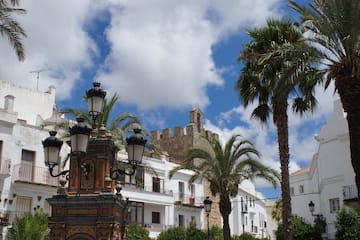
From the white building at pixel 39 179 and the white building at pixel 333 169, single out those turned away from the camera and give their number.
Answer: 0

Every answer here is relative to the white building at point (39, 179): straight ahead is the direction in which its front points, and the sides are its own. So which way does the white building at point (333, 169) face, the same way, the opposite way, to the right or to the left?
to the right

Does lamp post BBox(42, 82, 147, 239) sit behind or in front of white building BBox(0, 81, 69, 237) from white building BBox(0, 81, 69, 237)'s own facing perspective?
in front

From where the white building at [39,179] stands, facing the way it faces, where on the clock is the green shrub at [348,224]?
The green shrub is roughly at 11 o'clock from the white building.

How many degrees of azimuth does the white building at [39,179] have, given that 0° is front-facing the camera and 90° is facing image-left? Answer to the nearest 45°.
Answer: approximately 315°

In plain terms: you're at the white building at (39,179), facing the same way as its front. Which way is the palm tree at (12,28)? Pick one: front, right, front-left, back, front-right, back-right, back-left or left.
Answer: front-right

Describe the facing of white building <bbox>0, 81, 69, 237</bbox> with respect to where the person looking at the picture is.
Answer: facing the viewer and to the right of the viewer

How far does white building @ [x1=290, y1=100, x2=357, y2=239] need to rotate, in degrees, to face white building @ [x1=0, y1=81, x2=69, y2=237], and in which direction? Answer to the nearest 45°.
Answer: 0° — it already faces it

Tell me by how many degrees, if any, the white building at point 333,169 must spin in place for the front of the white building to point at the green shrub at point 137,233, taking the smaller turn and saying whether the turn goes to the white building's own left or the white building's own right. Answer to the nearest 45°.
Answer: approximately 45° to the white building's own right

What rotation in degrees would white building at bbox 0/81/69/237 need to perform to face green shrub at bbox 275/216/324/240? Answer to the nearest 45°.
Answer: approximately 45° to its left

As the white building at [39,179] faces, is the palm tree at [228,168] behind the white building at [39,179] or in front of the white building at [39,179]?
in front

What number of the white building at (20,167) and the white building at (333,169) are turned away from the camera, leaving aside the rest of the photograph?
0
